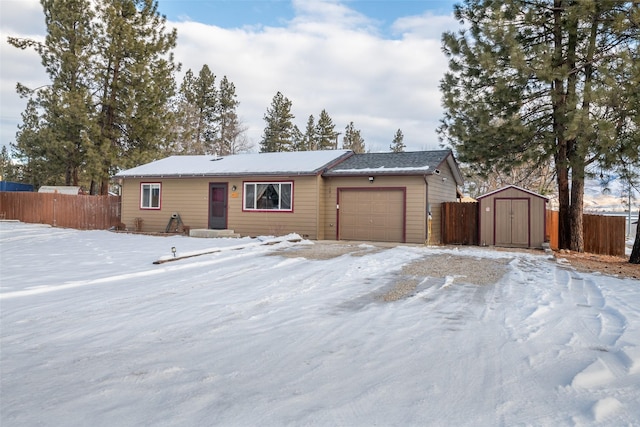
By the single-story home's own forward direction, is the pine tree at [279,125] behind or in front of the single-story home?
behind

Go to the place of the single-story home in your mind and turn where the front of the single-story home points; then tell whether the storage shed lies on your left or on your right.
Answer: on your left

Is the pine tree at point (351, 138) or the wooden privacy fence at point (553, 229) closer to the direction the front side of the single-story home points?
the wooden privacy fence

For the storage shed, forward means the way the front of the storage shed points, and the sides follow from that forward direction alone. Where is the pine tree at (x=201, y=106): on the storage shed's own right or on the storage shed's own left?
on the storage shed's own right

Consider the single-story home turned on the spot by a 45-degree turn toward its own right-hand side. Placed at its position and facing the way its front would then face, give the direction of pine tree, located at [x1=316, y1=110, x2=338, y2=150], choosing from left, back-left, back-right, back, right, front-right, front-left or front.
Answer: back-right

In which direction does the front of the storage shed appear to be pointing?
toward the camera

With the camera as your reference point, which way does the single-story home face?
facing the viewer

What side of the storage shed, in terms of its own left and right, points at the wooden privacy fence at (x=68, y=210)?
right

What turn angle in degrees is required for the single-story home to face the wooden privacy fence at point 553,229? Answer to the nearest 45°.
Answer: approximately 90° to its left

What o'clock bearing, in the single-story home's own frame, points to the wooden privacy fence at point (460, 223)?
The wooden privacy fence is roughly at 9 o'clock from the single-story home.

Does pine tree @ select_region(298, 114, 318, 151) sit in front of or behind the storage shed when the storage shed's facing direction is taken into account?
behind

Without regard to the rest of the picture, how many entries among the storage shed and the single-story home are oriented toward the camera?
2
